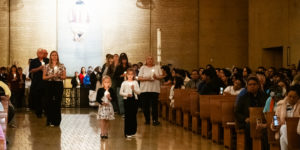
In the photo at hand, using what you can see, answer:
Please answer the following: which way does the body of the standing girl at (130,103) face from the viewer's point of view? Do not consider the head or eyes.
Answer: toward the camera

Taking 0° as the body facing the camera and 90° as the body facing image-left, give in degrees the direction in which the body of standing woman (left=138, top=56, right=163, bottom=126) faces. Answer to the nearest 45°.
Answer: approximately 0°

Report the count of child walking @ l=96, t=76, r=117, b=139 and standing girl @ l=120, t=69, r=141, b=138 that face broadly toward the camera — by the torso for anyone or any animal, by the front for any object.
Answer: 2

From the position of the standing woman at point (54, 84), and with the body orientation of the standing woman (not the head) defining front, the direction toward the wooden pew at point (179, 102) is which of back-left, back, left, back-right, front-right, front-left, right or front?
left

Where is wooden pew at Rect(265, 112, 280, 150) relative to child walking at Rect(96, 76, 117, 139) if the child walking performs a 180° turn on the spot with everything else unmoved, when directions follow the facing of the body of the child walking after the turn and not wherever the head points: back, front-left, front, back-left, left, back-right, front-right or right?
back-right

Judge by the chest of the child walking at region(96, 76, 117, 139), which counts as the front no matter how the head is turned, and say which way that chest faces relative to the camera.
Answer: toward the camera

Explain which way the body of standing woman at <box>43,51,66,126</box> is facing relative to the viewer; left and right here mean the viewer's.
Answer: facing the viewer

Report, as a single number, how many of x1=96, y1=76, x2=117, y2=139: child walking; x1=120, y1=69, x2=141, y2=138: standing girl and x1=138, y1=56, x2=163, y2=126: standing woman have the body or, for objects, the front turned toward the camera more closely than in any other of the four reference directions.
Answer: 3

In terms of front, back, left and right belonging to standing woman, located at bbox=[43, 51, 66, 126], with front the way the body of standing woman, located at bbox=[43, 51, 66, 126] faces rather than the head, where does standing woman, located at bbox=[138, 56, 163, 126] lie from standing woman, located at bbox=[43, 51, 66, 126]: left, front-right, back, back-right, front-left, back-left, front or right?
left
